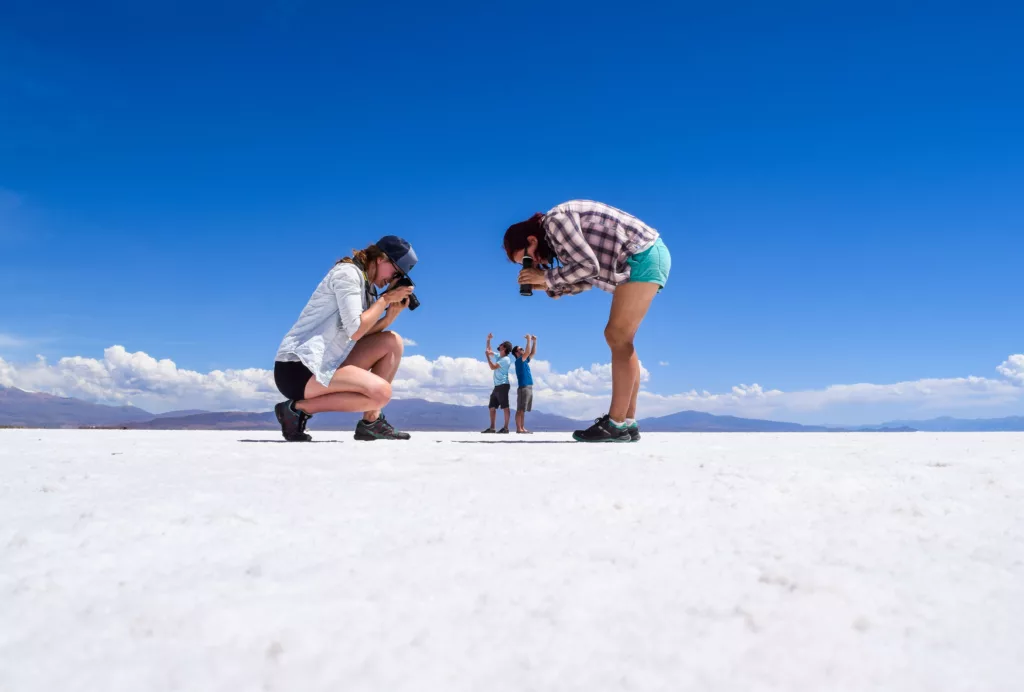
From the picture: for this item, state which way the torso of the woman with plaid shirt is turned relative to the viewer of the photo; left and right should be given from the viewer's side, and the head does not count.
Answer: facing to the left of the viewer

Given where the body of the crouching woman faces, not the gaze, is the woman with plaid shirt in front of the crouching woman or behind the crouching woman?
in front

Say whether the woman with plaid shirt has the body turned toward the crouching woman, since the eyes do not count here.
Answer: yes

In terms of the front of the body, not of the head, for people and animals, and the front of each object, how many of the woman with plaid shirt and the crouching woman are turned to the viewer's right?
1

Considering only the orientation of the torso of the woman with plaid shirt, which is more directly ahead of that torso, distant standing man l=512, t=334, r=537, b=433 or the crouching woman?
the crouching woman

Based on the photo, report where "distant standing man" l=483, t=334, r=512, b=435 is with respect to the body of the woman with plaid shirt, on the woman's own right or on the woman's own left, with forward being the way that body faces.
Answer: on the woman's own right

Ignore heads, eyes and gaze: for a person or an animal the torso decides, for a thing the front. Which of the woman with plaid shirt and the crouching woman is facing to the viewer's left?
the woman with plaid shirt

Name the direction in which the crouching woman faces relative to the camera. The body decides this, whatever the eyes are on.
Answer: to the viewer's right

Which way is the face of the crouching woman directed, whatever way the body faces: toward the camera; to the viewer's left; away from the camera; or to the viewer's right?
to the viewer's right

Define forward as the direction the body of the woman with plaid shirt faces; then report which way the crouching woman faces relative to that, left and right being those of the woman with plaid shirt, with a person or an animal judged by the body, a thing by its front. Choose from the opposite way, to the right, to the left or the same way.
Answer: the opposite way

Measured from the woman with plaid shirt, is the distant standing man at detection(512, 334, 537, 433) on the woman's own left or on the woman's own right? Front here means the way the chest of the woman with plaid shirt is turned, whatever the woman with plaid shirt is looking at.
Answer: on the woman's own right

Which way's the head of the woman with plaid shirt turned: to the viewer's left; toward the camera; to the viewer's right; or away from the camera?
to the viewer's left
